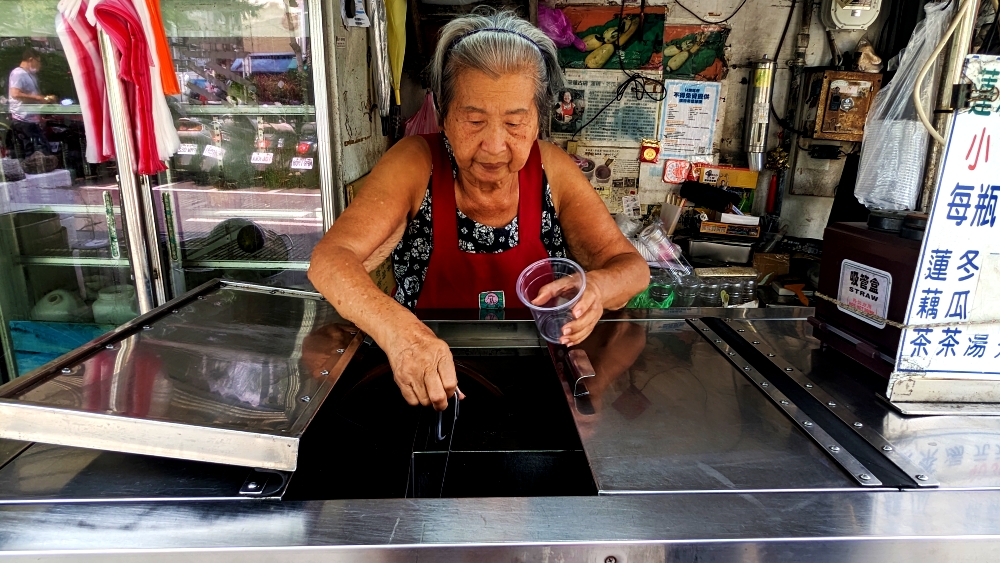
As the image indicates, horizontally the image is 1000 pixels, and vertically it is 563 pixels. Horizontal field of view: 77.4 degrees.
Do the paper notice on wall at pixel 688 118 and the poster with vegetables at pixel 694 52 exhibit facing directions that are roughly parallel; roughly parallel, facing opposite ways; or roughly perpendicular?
roughly parallel

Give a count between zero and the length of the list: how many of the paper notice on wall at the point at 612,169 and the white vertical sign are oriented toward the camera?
2

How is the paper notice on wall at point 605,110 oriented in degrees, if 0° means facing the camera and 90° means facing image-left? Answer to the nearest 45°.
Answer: approximately 0°

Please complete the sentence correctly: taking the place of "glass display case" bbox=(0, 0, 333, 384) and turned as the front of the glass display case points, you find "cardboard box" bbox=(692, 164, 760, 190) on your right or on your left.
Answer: on your left

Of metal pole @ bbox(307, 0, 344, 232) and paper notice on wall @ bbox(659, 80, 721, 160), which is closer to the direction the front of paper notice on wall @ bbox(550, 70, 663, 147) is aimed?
the metal pole

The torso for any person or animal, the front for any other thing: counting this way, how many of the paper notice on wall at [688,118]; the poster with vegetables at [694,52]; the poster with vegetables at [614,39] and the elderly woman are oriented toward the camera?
4

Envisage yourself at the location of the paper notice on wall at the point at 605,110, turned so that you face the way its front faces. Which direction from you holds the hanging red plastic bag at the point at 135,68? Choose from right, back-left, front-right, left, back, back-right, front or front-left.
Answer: front-right

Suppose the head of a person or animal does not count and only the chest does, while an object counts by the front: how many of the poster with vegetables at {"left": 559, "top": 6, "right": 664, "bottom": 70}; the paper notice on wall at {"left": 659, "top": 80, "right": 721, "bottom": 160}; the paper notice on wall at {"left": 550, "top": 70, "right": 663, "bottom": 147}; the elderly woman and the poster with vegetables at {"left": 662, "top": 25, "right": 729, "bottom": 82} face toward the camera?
5

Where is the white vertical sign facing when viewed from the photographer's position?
facing the viewer

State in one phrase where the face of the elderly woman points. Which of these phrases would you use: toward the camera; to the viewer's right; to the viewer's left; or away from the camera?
toward the camera

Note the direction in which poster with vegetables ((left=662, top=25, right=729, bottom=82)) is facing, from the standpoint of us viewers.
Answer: facing the viewer

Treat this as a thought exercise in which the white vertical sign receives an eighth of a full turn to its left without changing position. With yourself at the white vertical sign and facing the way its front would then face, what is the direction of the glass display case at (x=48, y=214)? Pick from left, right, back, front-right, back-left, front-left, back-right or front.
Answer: back-right

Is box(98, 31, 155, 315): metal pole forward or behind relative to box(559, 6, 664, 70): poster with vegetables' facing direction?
forward

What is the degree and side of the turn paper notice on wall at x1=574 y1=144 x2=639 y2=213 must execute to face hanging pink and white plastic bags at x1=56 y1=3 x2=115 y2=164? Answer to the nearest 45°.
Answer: approximately 45° to its right

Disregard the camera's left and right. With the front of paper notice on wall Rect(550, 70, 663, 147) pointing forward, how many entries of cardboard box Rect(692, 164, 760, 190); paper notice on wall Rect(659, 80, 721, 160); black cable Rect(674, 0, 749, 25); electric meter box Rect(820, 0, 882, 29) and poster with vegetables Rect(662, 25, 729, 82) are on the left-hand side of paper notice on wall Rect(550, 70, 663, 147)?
5
